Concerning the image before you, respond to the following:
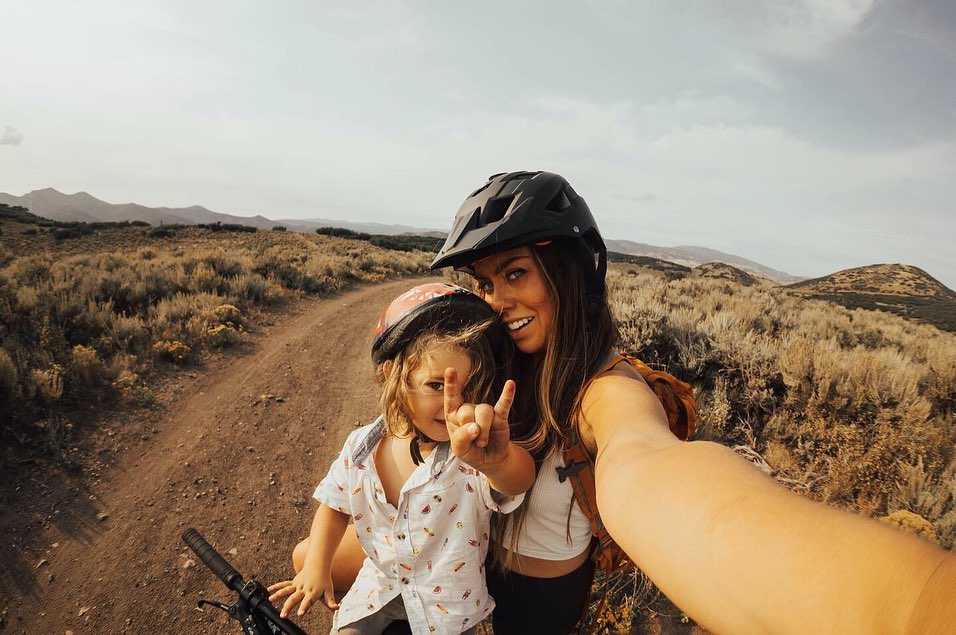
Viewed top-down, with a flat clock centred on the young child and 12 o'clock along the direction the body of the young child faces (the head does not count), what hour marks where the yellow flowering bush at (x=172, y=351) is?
The yellow flowering bush is roughly at 5 o'clock from the young child.

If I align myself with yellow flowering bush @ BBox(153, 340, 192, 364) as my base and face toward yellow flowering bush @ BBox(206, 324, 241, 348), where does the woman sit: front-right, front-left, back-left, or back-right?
back-right

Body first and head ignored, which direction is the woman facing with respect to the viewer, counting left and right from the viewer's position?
facing the viewer and to the left of the viewer

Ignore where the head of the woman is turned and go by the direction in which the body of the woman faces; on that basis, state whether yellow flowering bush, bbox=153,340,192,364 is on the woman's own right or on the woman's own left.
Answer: on the woman's own right

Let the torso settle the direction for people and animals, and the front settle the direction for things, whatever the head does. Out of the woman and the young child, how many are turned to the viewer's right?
0

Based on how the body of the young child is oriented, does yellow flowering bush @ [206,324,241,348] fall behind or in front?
behind

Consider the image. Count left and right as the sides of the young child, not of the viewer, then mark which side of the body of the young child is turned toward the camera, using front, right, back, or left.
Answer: front
